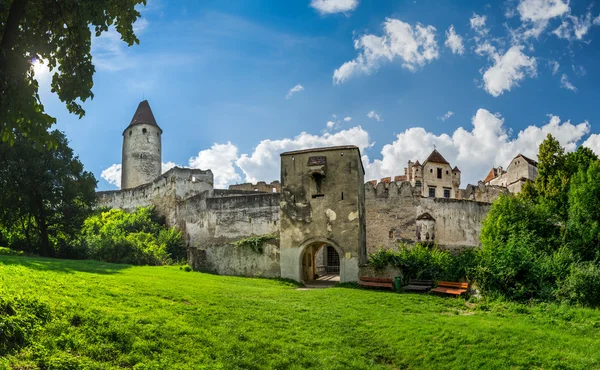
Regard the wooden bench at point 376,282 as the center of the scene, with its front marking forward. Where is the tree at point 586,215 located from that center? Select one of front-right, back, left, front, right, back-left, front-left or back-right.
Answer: left

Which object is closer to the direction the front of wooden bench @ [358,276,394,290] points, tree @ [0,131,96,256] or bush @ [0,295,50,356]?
the bush

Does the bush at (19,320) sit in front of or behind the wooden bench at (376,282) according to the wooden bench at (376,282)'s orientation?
in front

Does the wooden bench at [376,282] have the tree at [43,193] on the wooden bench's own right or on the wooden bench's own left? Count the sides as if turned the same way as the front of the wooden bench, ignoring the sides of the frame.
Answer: on the wooden bench's own right

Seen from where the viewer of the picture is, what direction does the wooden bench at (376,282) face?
facing the viewer

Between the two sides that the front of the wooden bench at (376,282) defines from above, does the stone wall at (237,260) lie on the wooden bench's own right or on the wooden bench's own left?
on the wooden bench's own right

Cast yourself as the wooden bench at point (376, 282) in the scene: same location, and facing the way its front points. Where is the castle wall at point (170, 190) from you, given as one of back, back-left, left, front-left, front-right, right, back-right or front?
back-right
